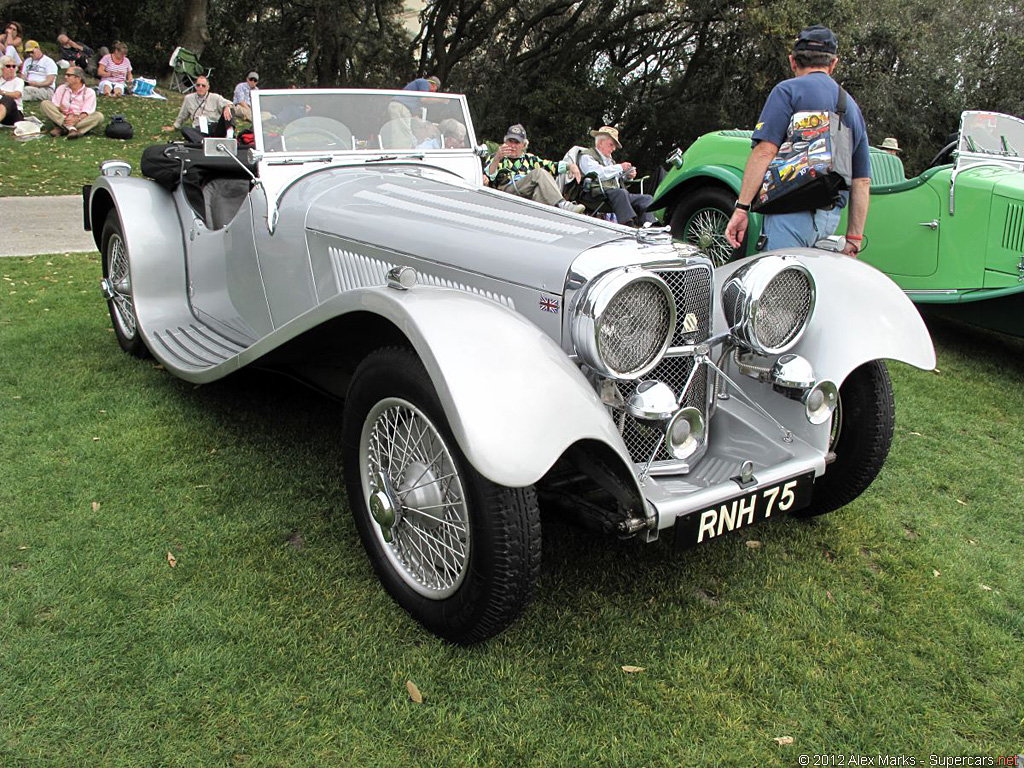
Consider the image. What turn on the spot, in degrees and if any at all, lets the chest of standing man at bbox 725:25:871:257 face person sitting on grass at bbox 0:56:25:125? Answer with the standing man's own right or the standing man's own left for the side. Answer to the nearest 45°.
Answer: approximately 45° to the standing man's own left

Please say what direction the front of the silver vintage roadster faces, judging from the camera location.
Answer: facing the viewer and to the right of the viewer

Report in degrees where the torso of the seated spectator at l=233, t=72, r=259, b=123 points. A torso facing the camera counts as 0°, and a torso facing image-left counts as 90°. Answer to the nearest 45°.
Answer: approximately 315°

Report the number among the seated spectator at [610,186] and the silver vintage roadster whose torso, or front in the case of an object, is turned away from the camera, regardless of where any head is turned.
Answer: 0

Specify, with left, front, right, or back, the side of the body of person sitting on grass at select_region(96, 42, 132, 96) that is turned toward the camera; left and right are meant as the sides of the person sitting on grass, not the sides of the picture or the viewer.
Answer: front

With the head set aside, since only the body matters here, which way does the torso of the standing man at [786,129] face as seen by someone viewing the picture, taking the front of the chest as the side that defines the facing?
away from the camera

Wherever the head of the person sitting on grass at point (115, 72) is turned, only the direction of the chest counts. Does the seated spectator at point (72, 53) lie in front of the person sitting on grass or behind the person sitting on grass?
behind

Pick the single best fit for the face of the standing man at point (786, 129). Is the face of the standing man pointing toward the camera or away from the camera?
away from the camera

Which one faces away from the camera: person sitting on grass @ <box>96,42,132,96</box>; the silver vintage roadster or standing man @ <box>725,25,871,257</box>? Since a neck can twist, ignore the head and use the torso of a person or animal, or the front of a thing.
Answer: the standing man

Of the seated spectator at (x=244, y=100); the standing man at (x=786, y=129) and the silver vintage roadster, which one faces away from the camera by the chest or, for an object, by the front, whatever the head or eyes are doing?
the standing man

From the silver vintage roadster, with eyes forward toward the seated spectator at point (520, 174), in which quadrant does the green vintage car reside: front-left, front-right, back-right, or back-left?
front-right
